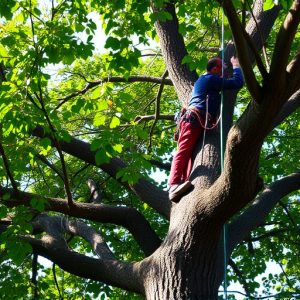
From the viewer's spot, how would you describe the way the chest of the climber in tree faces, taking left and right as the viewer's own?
facing to the right of the viewer
